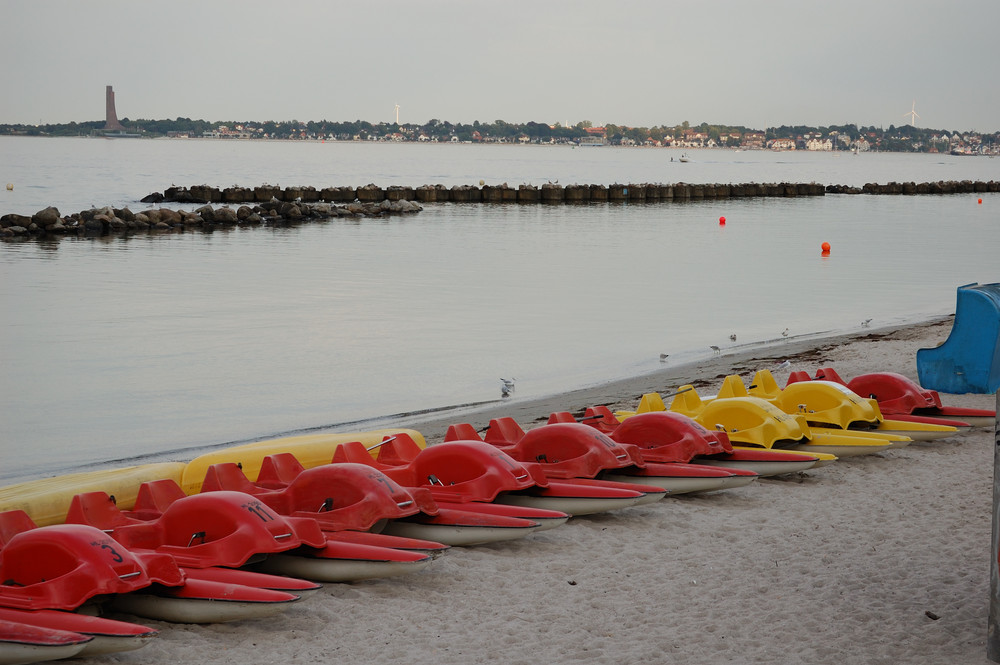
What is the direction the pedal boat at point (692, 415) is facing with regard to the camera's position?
facing the viewer and to the right of the viewer

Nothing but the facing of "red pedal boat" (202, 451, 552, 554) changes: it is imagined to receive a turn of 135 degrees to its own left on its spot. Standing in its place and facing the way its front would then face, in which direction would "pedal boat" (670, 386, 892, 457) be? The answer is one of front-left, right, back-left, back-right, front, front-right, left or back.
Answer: front-right

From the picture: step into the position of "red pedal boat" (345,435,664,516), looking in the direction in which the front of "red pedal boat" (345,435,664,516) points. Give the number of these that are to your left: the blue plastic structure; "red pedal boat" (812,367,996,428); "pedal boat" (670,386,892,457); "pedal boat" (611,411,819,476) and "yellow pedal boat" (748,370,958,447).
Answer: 5

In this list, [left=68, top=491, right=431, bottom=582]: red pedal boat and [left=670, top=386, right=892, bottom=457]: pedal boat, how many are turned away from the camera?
0

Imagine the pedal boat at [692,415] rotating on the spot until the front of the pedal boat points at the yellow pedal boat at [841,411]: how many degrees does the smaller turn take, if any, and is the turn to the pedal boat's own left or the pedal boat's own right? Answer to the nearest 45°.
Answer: approximately 90° to the pedal boat's own left

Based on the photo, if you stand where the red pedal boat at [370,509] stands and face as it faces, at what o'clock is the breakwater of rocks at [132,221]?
The breakwater of rocks is roughly at 7 o'clock from the red pedal boat.

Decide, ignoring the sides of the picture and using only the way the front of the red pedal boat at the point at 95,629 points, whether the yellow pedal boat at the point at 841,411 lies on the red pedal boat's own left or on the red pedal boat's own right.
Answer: on the red pedal boat's own left

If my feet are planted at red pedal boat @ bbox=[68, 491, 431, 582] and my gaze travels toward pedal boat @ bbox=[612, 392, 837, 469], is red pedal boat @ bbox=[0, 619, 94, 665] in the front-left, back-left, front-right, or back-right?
back-right
